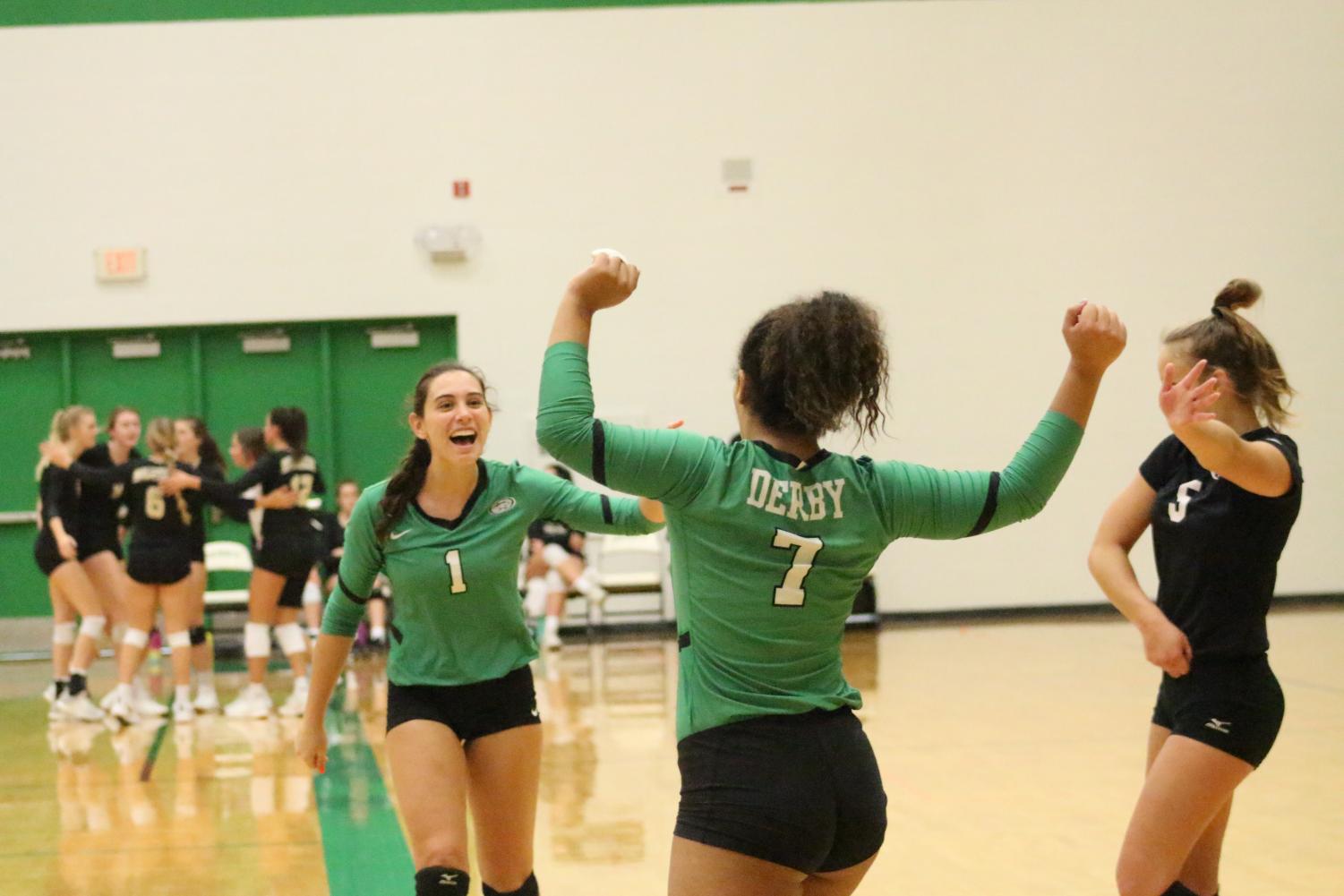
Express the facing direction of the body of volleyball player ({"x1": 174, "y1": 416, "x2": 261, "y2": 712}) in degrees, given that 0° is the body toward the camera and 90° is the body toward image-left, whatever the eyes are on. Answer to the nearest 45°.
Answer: approximately 90°

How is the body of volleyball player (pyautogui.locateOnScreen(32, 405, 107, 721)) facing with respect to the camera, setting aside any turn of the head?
to the viewer's right

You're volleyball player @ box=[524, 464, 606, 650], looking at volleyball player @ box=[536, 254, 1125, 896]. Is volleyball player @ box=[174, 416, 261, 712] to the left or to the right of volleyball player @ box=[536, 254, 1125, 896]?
right

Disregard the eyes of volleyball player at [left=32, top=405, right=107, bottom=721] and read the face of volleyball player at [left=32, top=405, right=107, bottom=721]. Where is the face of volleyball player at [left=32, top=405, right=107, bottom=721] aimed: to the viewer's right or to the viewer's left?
to the viewer's right

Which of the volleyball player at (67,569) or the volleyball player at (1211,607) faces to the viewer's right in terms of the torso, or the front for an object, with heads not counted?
the volleyball player at (67,569)

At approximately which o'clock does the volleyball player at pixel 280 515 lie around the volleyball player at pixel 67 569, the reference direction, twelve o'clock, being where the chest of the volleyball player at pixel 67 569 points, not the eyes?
the volleyball player at pixel 280 515 is roughly at 1 o'clock from the volleyball player at pixel 67 569.

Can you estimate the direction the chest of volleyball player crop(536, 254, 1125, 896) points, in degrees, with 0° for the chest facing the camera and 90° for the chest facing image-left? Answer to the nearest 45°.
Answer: approximately 135°
